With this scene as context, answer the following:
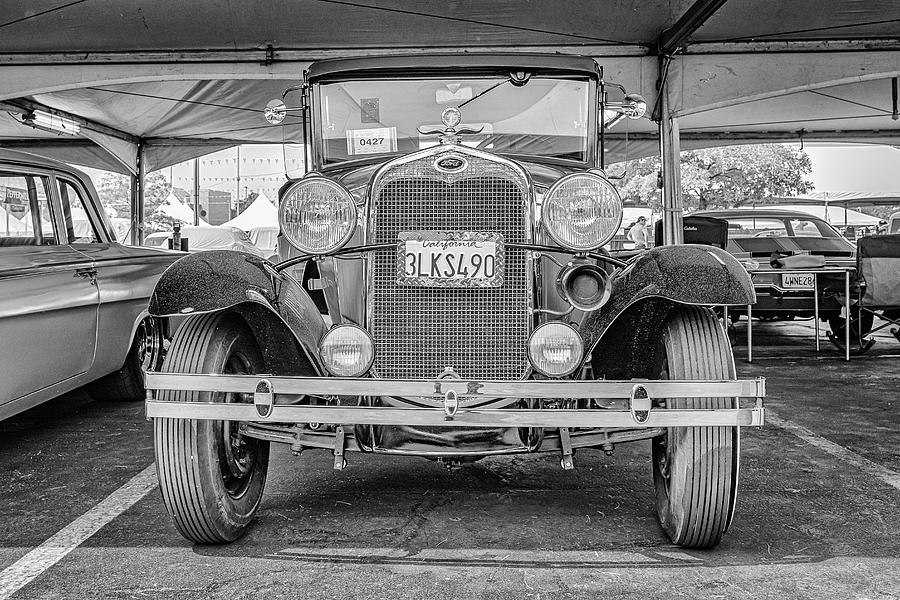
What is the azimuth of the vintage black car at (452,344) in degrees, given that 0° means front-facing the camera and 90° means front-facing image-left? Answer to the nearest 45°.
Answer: approximately 0°

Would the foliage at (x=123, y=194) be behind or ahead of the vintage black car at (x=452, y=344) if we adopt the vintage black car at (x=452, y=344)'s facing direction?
behind

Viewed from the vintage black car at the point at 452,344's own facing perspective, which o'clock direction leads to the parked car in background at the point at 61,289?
The parked car in background is roughly at 4 o'clock from the vintage black car.

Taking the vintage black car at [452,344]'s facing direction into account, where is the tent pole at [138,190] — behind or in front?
behind

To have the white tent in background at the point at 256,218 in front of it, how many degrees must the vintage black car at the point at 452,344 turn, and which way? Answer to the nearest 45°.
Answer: approximately 180°
